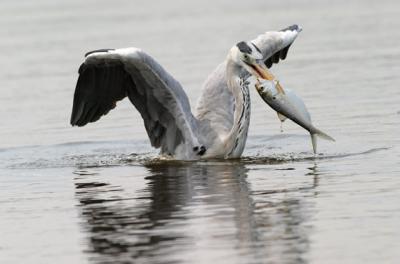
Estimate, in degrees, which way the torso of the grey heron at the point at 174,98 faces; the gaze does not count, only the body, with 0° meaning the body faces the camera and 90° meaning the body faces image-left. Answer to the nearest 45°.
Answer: approximately 315°
